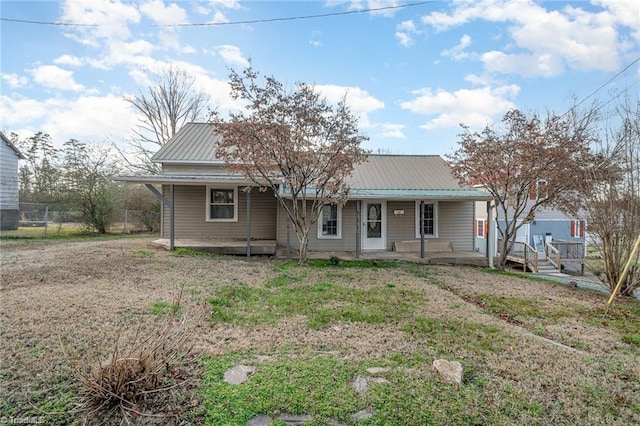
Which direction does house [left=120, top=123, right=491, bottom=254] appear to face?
toward the camera

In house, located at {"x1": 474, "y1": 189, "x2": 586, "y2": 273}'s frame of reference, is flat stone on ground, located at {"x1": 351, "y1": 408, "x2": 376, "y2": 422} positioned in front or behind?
in front

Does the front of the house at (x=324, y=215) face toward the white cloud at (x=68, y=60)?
no

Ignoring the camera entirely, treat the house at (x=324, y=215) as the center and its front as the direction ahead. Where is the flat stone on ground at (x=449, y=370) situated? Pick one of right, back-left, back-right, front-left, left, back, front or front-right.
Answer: front

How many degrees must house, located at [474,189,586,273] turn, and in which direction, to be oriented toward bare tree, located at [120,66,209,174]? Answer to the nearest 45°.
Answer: approximately 90° to its right

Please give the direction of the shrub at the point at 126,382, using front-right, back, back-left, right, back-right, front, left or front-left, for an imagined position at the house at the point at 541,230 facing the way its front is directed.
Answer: front

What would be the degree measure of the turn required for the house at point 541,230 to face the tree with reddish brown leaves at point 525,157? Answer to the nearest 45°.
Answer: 0° — it already faces it

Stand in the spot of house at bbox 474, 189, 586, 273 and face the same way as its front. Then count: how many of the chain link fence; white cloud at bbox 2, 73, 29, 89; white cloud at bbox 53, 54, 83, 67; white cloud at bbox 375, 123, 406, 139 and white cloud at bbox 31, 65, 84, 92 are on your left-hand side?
0

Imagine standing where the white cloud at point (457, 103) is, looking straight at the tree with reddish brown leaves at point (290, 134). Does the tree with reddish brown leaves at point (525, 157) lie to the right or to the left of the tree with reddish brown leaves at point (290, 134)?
left

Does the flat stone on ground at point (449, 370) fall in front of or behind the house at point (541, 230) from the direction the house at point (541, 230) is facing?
in front

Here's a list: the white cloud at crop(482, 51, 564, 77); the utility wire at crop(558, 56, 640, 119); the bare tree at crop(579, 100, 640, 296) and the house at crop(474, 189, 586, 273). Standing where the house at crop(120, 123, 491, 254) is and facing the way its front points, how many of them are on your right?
0

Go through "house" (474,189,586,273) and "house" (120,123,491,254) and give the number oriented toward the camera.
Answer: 2

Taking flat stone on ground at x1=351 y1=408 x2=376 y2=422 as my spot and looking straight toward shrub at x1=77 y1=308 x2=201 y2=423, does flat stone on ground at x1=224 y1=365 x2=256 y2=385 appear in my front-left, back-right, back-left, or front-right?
front-right

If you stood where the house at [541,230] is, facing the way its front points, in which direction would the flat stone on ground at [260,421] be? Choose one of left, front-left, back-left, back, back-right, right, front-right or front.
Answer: front

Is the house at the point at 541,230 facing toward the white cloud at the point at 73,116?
no

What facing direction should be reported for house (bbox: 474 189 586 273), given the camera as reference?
facing the viewer
